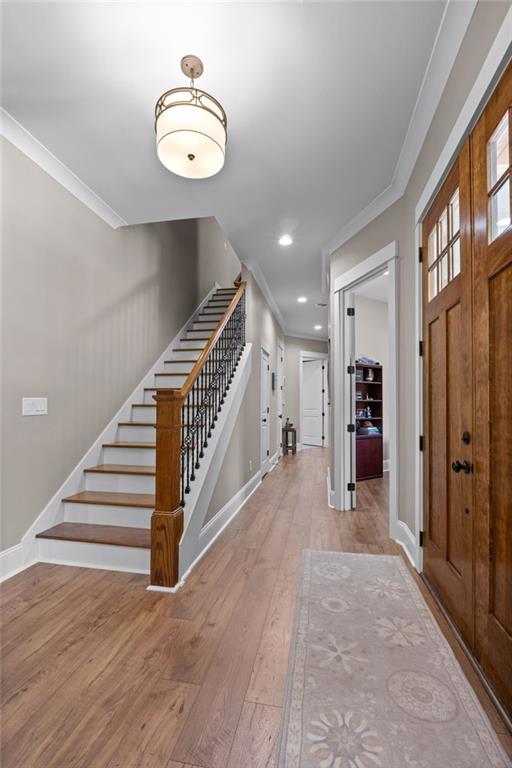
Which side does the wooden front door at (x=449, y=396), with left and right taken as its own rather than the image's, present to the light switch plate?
front

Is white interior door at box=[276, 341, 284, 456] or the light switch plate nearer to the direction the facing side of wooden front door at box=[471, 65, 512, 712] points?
the light switch plate

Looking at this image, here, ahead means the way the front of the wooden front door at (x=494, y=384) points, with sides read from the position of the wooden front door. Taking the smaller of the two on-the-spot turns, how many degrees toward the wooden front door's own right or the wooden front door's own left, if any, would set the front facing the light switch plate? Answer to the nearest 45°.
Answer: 0° — it already faces it

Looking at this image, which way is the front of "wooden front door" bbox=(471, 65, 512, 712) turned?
to the viewer's left

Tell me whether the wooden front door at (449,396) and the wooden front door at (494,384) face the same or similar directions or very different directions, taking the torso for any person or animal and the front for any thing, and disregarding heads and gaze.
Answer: same or similar directions

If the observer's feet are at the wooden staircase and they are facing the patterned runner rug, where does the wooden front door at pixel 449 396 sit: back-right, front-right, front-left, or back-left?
front-left

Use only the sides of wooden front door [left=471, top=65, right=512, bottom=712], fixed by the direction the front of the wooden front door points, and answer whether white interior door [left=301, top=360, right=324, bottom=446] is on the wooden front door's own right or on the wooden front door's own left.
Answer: on the wooden front door's own right

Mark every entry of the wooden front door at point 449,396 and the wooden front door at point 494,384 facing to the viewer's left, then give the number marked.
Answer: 2

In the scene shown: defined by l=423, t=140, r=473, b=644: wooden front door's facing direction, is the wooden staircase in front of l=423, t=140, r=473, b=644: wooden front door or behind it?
in front

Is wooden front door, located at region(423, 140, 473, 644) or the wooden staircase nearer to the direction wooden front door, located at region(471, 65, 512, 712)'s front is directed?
the wooden staircase

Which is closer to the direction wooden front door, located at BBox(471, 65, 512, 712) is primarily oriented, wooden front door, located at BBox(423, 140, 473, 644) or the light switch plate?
the light switch plate

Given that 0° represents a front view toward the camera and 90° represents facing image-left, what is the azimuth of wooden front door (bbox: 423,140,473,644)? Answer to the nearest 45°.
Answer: approximately 90°

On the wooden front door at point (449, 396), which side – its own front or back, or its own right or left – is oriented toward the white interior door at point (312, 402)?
right
